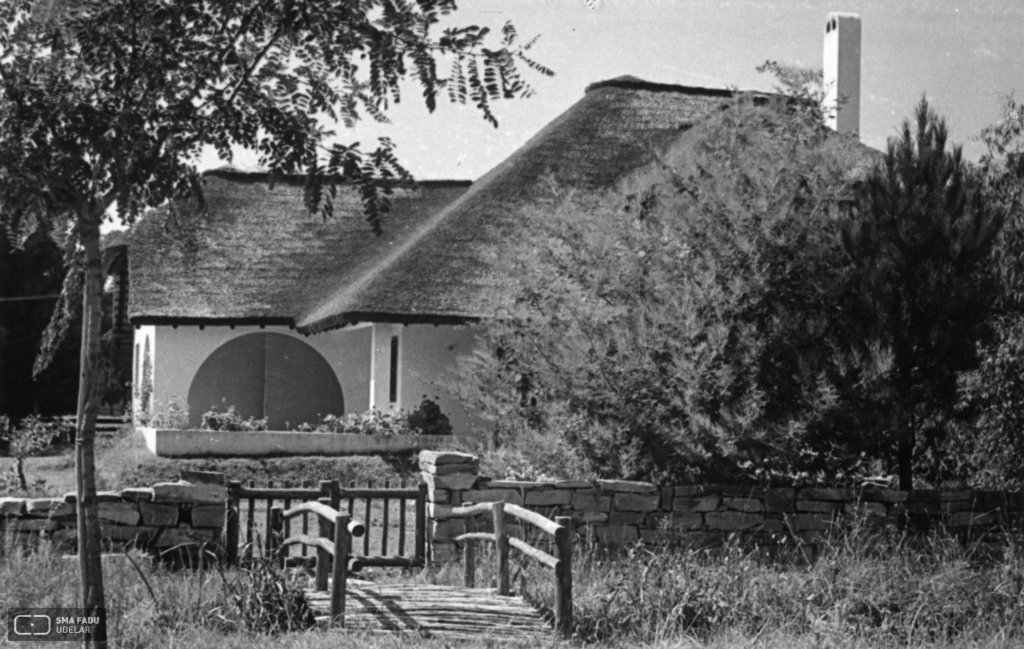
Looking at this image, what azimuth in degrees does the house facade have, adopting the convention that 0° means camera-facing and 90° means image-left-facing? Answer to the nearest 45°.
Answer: approximately 0°

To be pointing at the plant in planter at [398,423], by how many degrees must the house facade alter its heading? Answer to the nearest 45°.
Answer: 0° — it already faces it

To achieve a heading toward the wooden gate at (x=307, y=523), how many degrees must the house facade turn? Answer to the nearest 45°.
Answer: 0° — it already faces it

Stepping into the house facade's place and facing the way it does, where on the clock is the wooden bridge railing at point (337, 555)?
The wooden bridge railing is roughly at 12 o'clock from the house facade.

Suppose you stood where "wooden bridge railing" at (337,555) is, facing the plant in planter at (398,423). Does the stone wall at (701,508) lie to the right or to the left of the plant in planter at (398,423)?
right

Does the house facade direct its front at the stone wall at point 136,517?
yes

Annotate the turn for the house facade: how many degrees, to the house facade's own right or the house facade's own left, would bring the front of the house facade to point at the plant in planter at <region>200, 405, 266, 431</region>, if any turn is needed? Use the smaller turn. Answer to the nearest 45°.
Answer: approximately 45° to the house facade's own right
